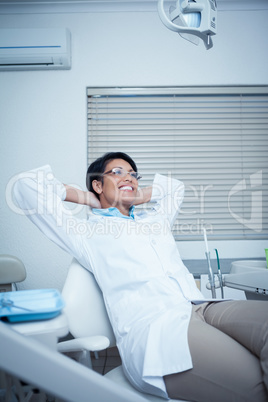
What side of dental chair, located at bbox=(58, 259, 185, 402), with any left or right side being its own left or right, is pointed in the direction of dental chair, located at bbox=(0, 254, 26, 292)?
back

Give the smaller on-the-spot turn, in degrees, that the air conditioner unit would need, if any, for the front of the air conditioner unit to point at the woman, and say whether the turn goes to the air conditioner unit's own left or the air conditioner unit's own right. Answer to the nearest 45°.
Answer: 0° — it already faces them

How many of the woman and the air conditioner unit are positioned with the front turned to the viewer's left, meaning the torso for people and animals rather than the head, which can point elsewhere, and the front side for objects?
0

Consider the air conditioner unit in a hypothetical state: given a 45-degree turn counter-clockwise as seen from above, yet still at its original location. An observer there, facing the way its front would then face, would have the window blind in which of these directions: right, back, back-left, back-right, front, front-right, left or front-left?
front-left

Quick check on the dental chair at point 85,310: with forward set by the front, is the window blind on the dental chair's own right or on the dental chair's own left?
on the dental chair's own left

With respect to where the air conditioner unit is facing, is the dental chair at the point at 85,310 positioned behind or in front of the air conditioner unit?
in front

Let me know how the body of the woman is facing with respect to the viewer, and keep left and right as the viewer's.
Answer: facing the viewer and to the right of the viewer

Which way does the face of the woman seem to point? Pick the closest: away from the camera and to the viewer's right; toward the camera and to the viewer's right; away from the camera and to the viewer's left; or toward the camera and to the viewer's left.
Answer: toward the camera and to the viewer's right

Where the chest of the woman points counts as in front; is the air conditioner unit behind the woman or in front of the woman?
behind

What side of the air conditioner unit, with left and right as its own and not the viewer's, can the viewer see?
front
